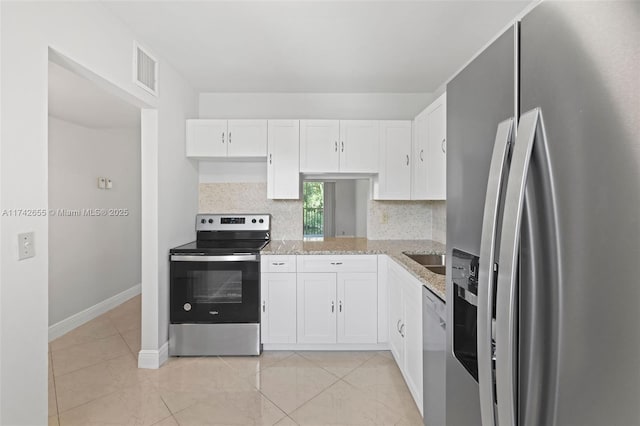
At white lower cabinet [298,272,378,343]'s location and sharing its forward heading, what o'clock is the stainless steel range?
The stainless steel range is roughly at 3 o'clock from the white lower cabinet.

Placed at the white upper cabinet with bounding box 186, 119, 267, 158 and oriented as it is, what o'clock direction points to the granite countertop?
The granite countertop is roughly at 10 o'clock from the white upper cabinet.

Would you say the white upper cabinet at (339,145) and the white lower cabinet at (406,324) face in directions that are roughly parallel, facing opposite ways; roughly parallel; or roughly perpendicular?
roughly perpendicular

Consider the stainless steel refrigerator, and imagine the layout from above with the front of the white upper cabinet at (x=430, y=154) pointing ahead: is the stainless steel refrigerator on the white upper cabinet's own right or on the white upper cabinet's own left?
on the white upper cabinet's own left

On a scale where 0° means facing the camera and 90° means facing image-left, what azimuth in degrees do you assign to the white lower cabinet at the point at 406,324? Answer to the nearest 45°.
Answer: approximately 90°

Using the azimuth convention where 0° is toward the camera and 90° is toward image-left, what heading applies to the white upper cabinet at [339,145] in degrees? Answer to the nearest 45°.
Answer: approximately 0°

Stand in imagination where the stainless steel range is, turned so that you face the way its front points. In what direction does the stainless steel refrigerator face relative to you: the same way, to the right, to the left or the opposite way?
to the right

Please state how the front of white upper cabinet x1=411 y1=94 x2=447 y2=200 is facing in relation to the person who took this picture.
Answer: facing to the left of the viewer
